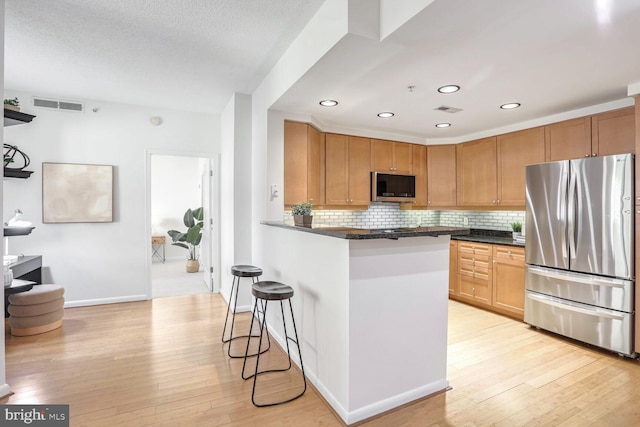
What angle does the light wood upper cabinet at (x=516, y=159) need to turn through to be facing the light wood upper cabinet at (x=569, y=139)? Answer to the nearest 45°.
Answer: approximately 90° to its left

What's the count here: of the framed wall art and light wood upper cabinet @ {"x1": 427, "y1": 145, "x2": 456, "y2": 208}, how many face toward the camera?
2

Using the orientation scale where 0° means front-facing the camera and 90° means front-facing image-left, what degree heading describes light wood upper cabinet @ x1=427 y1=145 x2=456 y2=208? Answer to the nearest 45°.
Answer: approximately 0°

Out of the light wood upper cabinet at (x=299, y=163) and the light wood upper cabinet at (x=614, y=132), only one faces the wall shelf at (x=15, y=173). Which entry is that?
the light wood upper cabinet at (x=614, y=132)

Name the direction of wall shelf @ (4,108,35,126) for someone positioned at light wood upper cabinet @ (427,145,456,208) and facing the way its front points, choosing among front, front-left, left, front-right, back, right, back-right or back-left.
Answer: front-right

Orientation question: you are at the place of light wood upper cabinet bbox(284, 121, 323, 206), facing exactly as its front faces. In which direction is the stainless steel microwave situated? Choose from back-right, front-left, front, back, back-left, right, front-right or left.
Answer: left

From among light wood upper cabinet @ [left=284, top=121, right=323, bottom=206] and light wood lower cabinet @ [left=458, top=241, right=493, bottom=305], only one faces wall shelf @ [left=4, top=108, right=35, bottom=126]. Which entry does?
the light wood lower cabinet

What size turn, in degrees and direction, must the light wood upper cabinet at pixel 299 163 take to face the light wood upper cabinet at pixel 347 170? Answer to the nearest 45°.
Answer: approximately 90° to its left

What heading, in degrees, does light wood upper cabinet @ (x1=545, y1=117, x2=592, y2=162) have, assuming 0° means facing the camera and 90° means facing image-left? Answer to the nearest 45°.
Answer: approximately 45°

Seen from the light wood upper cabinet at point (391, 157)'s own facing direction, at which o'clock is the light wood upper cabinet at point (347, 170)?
the light wood upper cabinet at point (347, 170) is roughly at 3 o'clock from the light wood upper cabinet at point (391, 157).
